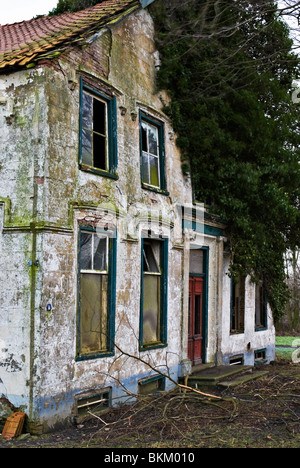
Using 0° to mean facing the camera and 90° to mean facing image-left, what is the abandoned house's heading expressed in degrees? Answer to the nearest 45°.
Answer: approximately 315°
